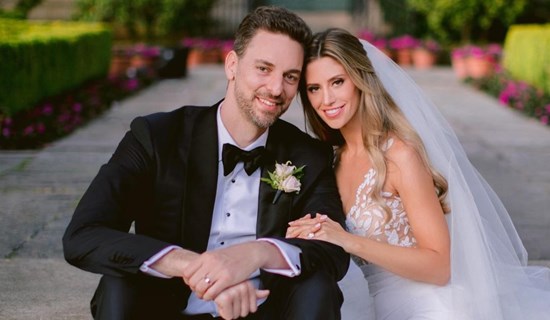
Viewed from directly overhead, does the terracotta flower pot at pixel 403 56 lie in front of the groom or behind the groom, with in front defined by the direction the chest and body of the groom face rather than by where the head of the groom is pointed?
behind

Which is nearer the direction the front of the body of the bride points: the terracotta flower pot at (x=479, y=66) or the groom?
the groom

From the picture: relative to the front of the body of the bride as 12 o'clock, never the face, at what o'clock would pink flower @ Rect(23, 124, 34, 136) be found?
The pink flower is roughly at 3 o'clock from the bride.

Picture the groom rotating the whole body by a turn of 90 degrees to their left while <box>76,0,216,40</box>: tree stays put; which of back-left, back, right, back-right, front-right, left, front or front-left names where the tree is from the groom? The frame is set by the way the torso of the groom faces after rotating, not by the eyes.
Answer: left

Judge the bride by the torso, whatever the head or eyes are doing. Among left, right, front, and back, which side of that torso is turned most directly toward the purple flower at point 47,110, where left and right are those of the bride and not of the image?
right

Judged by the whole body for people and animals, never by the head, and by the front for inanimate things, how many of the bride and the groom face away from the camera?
0

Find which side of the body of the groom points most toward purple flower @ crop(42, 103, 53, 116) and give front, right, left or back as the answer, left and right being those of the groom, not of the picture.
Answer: back

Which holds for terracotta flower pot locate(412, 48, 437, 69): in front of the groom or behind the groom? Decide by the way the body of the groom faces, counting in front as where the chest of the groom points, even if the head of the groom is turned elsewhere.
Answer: behind

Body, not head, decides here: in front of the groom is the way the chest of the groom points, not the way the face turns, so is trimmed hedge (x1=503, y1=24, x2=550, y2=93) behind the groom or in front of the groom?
behind

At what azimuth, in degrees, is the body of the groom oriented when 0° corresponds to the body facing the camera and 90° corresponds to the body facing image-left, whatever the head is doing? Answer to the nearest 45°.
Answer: approximately 0°

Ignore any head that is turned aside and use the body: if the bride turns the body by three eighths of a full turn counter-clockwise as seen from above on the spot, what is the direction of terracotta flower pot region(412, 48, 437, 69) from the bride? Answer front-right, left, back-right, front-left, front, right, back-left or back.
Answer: left

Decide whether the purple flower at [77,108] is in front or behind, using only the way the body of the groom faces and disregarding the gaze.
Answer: behind

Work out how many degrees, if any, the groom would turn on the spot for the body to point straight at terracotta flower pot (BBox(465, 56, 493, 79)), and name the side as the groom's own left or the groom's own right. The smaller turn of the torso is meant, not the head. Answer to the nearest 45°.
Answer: approximately 135° to the groom's own left
